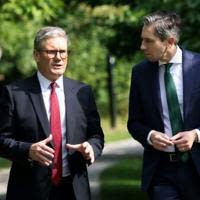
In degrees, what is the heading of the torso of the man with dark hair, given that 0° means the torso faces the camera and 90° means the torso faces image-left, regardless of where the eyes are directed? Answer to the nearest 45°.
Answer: approximately 0°

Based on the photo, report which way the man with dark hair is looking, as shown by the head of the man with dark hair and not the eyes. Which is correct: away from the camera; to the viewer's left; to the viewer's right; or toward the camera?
to the viewer's left

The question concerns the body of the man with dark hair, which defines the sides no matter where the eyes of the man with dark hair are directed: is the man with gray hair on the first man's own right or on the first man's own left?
on the first man's own right

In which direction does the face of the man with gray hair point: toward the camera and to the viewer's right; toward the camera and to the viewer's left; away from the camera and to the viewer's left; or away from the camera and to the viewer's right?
toward the camera and to the viewer's right
